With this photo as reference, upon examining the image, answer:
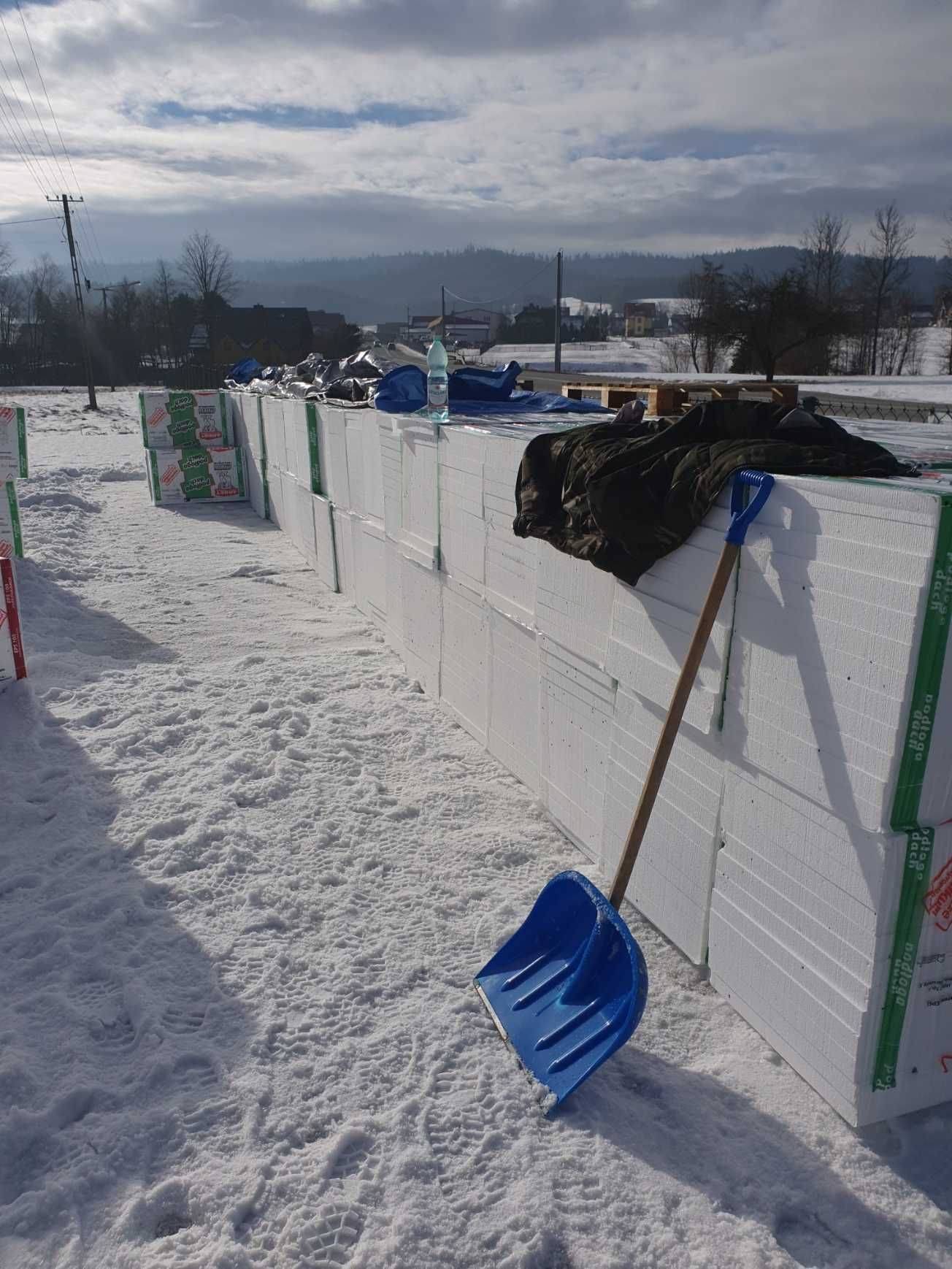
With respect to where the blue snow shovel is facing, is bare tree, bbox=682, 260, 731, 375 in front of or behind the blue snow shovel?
behind

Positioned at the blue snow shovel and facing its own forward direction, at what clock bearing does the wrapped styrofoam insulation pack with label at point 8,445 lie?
The wrapped styrofoam insulation pack with label is roughly at 3 o'clock from the blue snow shovel.

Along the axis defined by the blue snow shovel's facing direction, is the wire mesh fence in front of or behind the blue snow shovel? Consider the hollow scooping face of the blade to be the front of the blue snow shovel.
behind

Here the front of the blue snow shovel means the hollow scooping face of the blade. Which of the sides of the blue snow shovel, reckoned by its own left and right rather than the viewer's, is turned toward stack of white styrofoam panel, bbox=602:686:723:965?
back

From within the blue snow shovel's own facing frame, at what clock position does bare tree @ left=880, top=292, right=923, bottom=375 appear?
The bare tree is roughly at 5 o'clock from the blue snow shovel.

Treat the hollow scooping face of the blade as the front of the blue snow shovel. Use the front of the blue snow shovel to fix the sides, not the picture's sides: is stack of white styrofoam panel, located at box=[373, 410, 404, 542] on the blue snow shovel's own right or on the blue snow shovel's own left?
on the blue snow shovel's own right

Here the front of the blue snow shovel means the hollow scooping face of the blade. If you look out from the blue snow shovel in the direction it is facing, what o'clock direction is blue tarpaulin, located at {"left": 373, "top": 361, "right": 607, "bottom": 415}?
The blue tarpaulin is roughly at 4 o'clock from the blue snow shovel.

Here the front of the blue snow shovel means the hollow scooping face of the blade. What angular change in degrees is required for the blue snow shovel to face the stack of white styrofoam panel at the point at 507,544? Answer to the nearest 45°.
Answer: approximately 135° to its right

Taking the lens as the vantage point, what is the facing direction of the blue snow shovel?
facing the viewer and to the left of the viewer

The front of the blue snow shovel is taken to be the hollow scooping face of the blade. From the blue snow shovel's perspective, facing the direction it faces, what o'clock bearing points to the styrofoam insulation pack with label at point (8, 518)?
The styrofoam insulation pack with label is roughly at 3 o'clock from the blue snow shovel.

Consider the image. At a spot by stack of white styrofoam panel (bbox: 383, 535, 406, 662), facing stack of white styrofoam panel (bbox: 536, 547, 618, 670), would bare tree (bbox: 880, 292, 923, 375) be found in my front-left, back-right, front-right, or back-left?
back-left

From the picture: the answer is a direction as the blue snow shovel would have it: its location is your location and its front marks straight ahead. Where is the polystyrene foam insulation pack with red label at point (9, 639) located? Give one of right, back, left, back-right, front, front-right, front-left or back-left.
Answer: right
